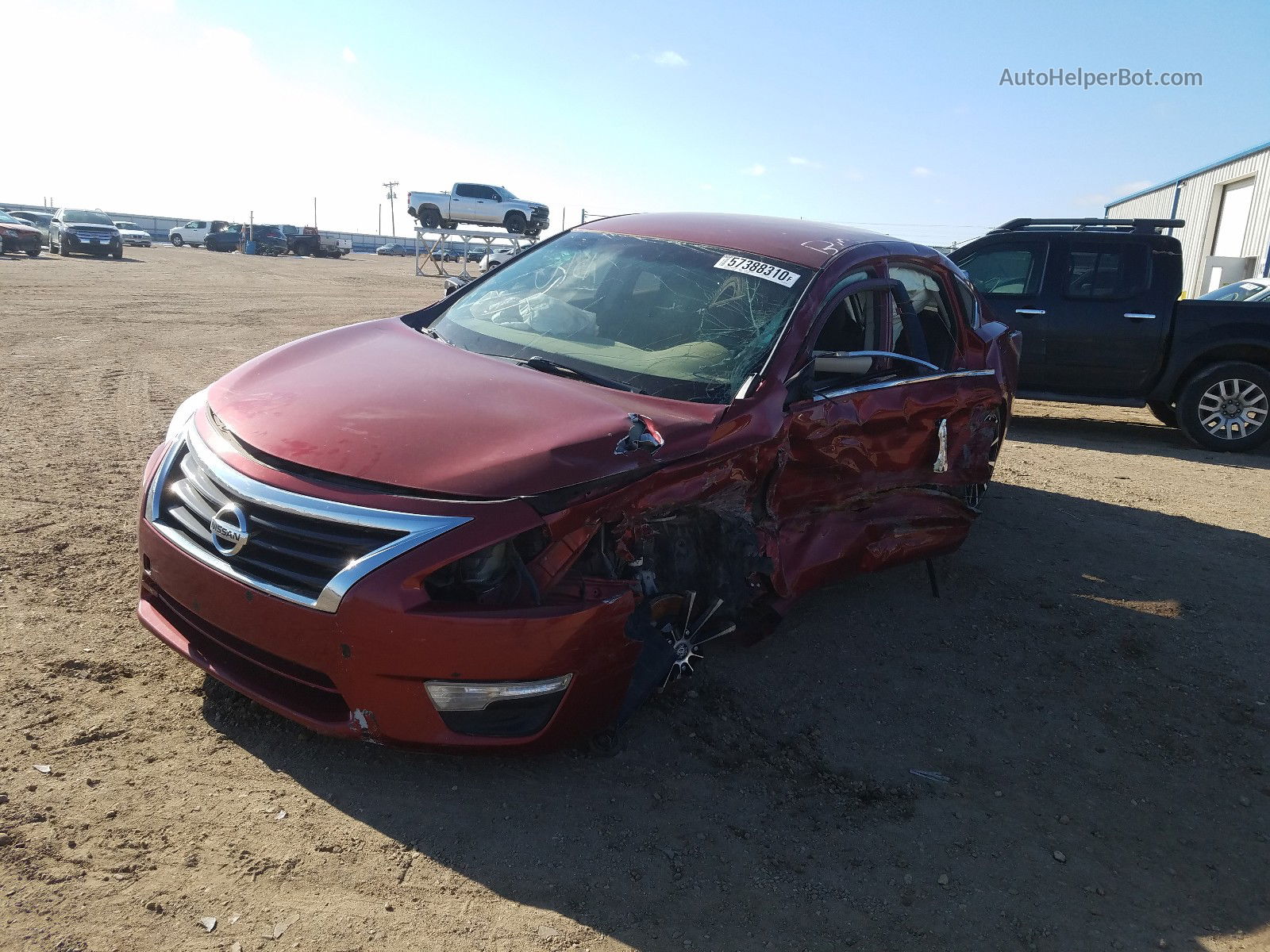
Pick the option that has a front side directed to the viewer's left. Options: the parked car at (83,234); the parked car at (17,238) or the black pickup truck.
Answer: the black pickup truck

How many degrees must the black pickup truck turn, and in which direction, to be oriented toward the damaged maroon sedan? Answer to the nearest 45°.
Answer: approximately 90° to its left

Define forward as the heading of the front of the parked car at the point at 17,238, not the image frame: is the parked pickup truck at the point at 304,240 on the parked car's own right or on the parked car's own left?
on the parked car's own left

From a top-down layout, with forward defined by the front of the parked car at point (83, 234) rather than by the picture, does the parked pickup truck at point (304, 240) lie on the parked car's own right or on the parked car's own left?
on the parked car's own left

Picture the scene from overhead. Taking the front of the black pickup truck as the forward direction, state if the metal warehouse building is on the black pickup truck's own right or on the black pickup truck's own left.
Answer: on the black pickup truck's own right

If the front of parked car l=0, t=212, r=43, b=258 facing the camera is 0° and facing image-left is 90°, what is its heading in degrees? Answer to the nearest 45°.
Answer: approximately 315°

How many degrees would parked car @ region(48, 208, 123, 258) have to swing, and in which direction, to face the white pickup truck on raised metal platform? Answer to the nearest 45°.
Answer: approximately 45° to its left

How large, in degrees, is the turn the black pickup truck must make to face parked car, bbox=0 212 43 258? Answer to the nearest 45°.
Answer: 0° — it already faces it

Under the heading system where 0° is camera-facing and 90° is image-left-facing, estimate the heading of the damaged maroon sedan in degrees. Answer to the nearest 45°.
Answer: approximately 45°

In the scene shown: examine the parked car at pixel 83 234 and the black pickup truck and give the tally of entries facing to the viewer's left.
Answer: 1

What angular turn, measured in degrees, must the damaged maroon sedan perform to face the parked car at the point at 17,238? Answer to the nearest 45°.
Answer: approximately 90° to its right

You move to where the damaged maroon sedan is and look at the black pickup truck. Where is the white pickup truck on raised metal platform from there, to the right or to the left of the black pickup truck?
left

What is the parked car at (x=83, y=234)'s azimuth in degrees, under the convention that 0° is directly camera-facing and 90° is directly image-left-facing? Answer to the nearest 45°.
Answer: approximately 315°

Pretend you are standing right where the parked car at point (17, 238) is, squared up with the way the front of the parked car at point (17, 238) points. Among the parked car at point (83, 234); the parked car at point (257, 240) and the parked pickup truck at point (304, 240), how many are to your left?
3

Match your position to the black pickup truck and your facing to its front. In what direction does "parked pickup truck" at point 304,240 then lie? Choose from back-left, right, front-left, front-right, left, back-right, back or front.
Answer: front-right

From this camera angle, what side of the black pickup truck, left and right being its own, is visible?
left
